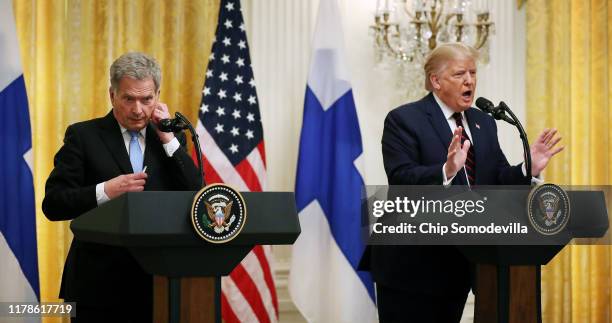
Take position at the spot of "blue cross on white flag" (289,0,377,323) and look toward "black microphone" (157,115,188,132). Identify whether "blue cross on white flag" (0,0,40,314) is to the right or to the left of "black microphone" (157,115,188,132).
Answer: right

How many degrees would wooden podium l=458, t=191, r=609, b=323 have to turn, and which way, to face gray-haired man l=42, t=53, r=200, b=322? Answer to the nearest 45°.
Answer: approximately 135° to its right

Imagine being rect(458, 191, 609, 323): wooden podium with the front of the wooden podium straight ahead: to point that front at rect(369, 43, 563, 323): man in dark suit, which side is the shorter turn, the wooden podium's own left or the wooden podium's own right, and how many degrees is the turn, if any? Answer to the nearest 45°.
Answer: approximately 180°

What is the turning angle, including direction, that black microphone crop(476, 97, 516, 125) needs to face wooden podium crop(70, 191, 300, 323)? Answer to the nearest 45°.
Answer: approximately 45° to its left

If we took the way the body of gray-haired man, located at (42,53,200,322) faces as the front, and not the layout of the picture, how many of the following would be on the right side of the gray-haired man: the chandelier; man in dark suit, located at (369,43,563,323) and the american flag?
0

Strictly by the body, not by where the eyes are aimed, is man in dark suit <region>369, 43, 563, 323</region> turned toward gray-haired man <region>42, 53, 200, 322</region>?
no

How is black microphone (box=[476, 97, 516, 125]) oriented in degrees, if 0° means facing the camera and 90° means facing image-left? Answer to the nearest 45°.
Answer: approximately 90°

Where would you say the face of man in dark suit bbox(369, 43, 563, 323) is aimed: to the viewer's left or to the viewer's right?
to the viewer's right

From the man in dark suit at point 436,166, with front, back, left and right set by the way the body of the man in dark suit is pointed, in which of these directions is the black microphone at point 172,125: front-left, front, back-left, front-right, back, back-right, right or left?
right

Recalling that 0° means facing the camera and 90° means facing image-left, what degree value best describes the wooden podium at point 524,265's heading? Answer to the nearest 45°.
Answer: approximately 315°

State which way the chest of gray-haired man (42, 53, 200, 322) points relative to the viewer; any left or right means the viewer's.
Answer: facing the viewer and to the right of the viewer

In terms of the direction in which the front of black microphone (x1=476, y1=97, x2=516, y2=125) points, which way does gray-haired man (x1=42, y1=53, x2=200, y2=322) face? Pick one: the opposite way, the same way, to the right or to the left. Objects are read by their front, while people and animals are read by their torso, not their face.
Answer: the opposite way
